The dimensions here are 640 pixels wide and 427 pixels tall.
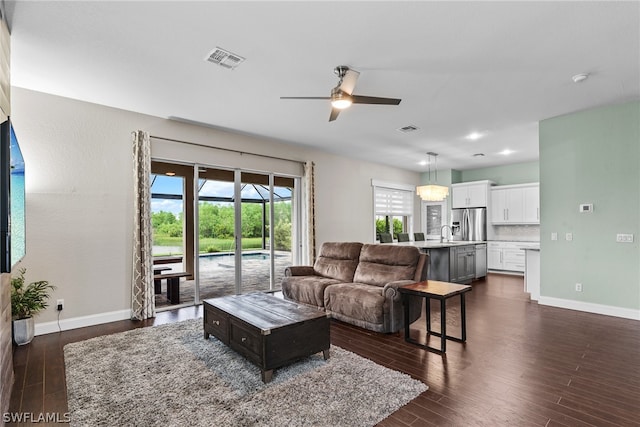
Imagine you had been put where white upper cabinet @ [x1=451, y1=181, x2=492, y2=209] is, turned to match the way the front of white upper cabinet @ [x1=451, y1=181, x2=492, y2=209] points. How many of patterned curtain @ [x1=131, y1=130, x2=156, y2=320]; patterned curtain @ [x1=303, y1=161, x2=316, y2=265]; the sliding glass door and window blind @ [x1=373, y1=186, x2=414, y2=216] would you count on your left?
0

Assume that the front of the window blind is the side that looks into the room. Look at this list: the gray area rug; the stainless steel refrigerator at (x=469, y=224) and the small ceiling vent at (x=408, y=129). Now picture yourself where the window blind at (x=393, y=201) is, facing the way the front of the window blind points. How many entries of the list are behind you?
0

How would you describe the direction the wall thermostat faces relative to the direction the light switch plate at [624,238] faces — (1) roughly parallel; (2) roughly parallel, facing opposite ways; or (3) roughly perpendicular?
roughly parallel

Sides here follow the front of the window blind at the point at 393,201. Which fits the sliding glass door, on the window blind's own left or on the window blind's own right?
on the window blind's own right

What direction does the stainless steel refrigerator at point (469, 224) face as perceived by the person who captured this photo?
facing the viewer

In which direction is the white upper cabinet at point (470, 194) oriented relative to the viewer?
toward the camera

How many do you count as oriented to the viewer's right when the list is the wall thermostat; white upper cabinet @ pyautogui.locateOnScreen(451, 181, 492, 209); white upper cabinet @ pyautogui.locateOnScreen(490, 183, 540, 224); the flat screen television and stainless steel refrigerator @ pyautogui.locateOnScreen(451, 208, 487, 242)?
1

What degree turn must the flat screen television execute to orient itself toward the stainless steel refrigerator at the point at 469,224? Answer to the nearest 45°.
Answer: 0° — it already faces it

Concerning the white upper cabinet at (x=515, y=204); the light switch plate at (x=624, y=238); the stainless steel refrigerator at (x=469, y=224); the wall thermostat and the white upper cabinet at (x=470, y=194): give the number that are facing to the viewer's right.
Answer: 0

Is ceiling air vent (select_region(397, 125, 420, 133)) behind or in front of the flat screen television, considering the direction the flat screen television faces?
in front

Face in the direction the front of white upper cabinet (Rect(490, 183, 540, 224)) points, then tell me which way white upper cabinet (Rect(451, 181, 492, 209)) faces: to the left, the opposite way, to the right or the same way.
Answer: the same way

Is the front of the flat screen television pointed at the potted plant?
no
